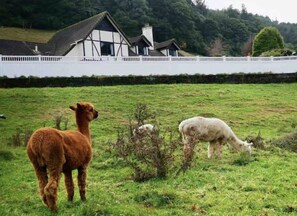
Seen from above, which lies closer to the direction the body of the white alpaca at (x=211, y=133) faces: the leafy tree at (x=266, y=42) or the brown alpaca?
the leafy tree

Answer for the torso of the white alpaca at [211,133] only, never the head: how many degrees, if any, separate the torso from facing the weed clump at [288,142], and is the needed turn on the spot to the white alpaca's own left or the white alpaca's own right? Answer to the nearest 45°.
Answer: approximately 45° to the white alpaca's own left

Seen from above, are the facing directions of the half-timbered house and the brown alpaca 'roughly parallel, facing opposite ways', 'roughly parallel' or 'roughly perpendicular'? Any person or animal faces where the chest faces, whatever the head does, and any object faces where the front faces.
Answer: roughly perpendicular

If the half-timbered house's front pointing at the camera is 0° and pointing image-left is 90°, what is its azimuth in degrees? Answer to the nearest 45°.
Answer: approximately 315°

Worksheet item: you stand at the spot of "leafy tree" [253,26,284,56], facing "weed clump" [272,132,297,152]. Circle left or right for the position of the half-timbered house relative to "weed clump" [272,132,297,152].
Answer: right

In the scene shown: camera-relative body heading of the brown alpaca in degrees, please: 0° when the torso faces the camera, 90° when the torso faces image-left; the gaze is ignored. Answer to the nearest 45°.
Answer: approximately 225°

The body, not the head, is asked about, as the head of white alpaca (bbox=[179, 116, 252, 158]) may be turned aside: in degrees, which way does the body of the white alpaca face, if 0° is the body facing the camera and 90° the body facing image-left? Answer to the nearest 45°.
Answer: approximately 270°
